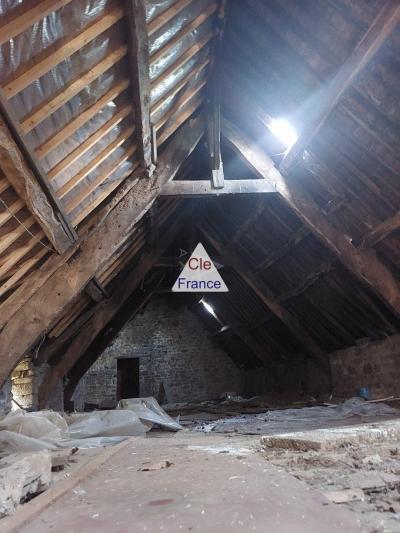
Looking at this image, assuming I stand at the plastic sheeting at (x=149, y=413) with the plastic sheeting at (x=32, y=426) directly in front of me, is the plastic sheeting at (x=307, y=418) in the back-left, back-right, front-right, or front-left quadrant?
back-left
